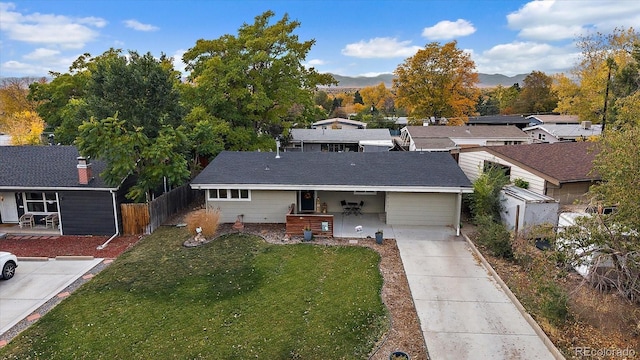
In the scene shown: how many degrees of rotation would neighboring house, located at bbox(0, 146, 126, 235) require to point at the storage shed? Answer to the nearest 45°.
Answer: approximately 45° to its left

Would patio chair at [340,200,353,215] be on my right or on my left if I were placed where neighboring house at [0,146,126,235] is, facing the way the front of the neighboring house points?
on my left

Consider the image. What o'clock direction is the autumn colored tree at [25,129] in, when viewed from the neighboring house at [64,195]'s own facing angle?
The autumn colored tree is roughly at 6 o'clock from the neighboring house.

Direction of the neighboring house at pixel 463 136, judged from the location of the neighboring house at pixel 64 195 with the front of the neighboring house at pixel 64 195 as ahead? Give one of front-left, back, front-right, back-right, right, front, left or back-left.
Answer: left

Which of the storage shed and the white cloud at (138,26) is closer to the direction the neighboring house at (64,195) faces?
the storage shed

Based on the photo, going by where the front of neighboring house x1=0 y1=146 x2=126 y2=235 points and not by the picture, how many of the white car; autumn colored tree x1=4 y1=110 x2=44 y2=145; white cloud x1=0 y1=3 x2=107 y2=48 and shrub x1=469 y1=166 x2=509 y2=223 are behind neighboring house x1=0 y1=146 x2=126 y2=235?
2

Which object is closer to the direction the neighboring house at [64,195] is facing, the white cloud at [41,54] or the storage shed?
the storage shed

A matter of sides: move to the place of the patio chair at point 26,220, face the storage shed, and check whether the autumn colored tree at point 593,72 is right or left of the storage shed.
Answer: left

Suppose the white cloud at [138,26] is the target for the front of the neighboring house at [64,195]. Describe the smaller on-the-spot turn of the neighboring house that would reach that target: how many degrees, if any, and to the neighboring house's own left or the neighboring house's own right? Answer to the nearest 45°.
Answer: approximately 180°

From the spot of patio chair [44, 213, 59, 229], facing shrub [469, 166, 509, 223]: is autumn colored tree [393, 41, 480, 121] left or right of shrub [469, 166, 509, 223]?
left

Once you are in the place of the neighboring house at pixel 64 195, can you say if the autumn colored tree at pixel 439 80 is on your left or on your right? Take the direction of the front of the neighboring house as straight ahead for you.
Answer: on your left

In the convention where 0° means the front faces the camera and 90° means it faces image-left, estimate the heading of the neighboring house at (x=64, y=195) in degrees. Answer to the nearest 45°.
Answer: approximately 0°

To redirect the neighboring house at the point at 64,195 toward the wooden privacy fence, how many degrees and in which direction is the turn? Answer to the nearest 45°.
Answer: approximately 45° to its left

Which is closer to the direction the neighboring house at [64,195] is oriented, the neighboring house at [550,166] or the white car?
the white car

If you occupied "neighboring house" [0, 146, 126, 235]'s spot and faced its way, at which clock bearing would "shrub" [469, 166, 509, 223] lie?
The shrub is roughly at 10 o'clock from the neighboring house.

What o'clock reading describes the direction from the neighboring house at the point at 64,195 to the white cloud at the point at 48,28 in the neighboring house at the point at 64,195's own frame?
The white cloud is roughly at 6 o'clock from the neighboring house.
